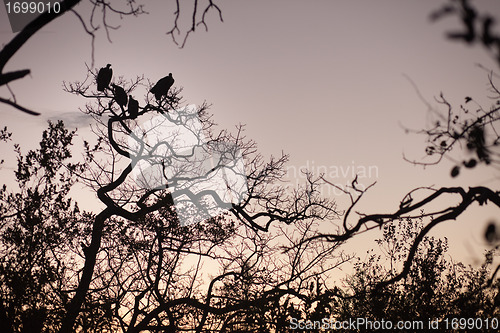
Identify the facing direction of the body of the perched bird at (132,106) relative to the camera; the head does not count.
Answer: to the viewer's left

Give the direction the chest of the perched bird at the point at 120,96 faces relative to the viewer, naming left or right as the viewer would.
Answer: facing to the left of the viewer
